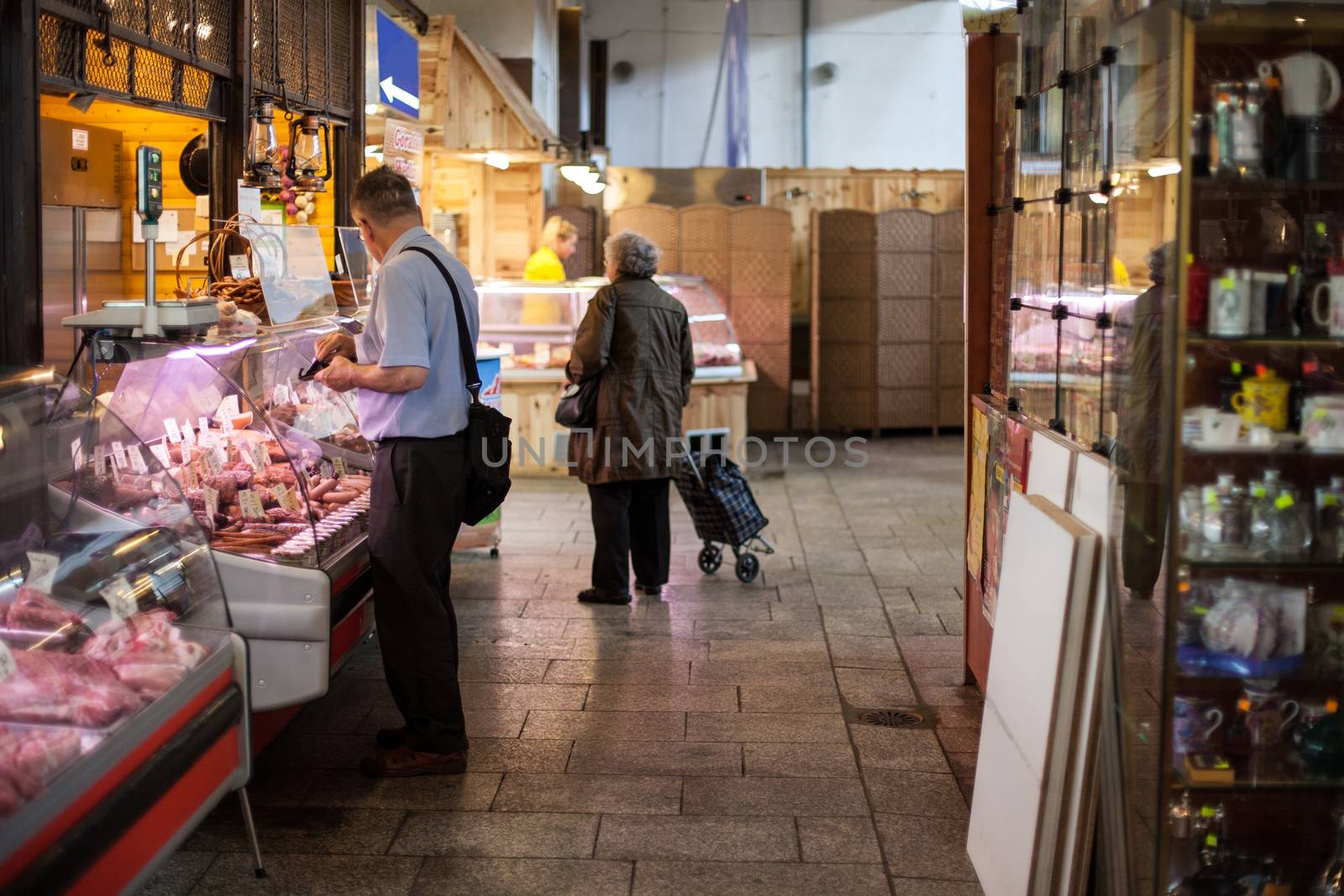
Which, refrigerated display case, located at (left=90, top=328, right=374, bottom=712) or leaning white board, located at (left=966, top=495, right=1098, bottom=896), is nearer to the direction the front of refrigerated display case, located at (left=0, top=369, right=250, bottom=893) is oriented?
the leaning white board

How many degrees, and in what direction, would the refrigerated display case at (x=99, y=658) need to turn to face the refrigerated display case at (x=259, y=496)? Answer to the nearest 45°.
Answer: approximately 135° to its left

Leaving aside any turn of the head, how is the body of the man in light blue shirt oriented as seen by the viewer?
to the viewer's left

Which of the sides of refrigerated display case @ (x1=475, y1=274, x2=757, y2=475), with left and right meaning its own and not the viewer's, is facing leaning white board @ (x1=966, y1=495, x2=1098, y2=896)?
front

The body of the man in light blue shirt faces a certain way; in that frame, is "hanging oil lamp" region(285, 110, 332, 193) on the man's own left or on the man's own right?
on the man's own right

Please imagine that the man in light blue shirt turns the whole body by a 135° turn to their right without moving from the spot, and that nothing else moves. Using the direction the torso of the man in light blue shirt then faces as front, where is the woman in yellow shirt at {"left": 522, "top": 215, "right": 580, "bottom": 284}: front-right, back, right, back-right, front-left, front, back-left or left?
front-left

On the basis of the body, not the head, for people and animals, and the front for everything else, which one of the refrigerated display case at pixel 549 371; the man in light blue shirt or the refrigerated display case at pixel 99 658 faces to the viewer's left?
the man in light blue shirt

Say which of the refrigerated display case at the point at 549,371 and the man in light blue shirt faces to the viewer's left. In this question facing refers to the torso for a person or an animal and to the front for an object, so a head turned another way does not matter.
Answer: the man in light blue shirt

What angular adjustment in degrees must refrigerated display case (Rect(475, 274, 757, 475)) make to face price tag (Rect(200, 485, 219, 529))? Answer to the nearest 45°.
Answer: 0° — it already faces it

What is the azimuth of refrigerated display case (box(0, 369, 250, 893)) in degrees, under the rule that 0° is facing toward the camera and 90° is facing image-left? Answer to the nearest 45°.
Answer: approximately 315°

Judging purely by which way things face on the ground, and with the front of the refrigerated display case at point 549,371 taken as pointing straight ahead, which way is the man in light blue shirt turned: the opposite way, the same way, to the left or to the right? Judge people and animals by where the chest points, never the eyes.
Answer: to the right

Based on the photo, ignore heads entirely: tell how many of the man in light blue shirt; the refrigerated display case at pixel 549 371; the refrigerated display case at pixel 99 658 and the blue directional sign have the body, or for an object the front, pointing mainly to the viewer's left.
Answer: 1

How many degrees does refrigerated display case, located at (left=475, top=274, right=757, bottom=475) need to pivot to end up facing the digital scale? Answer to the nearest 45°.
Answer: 0° — it already faces it

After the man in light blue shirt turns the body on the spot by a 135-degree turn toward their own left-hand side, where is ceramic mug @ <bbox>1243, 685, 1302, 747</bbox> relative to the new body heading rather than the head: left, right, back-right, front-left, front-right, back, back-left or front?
front

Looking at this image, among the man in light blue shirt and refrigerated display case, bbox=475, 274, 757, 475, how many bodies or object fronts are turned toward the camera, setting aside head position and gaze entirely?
1

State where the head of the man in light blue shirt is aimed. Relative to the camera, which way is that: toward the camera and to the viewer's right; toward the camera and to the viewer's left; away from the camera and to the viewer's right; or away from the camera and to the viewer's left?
away from the camera and to the viewer's left

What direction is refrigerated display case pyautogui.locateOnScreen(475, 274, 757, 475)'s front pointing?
toward the camera

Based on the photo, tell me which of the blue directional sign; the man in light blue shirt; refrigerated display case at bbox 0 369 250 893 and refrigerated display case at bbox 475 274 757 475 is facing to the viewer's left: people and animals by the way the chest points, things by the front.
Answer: the man in light blue shirt

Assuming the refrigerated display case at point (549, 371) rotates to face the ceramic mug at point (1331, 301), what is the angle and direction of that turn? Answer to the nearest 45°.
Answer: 0° — it already faces it
